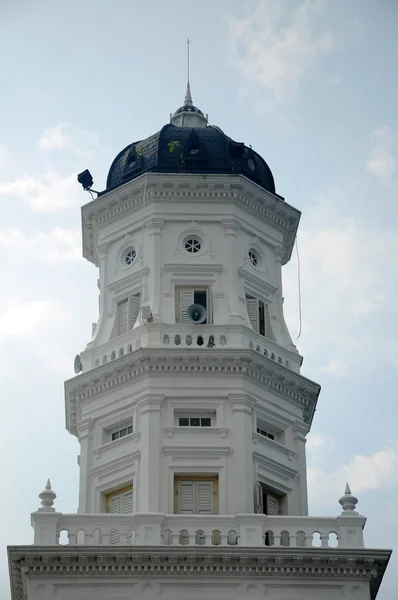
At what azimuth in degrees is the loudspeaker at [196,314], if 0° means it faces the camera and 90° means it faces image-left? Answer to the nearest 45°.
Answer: approximately 0°
